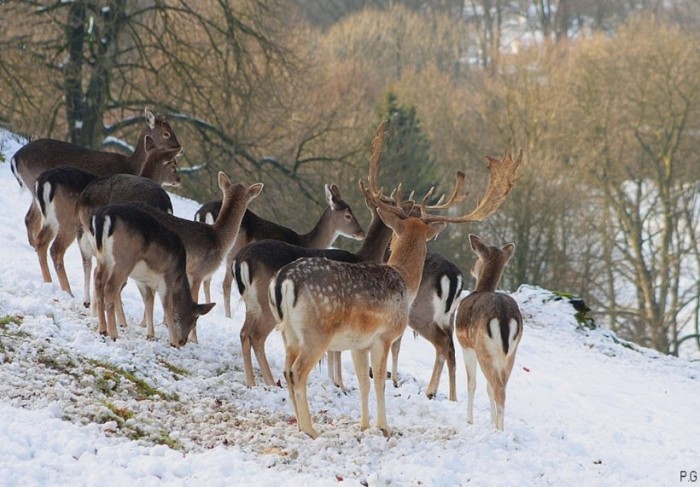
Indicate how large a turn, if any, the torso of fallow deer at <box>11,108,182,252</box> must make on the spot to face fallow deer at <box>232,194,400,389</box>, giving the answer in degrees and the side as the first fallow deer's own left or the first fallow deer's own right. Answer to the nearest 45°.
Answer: approximately 45° to the first fallow deer's own right

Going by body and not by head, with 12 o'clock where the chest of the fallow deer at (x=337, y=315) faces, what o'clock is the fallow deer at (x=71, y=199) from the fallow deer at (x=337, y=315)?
the fallow deer at (x=71, y=199) is roughly at 9 o'clock from the fallow deer at (x=337, y=315).

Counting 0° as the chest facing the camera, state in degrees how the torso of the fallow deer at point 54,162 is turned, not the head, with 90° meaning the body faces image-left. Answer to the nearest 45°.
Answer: approximately 270°

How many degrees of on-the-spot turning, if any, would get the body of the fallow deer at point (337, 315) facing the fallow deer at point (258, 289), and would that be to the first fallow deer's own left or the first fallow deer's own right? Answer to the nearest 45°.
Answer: approximately 90° to the first fallow deer's own left

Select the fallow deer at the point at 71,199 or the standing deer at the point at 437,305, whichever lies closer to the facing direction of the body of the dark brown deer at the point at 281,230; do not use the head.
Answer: the standing deer

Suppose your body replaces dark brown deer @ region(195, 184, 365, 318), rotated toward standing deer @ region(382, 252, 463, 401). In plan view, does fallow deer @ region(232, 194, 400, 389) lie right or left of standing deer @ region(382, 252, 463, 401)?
right

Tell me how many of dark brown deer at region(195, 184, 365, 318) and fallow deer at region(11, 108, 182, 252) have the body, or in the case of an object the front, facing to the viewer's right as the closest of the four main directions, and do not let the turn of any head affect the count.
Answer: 2

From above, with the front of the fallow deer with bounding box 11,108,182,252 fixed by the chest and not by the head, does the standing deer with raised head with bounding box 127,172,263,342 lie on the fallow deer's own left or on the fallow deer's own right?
on the fallow deer's own right

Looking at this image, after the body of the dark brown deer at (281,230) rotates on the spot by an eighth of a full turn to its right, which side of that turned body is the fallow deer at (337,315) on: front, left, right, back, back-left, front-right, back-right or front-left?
front-right

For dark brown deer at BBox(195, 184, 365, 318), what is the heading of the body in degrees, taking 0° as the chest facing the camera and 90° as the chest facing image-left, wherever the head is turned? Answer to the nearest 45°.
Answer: approximately 270°

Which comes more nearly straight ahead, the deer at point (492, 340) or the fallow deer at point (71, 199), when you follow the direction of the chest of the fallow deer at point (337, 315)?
the deer

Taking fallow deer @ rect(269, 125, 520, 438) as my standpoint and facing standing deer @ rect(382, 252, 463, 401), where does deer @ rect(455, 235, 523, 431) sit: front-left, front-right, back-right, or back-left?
front-right

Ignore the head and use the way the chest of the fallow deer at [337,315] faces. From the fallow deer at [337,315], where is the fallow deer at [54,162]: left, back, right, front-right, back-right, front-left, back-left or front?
left
